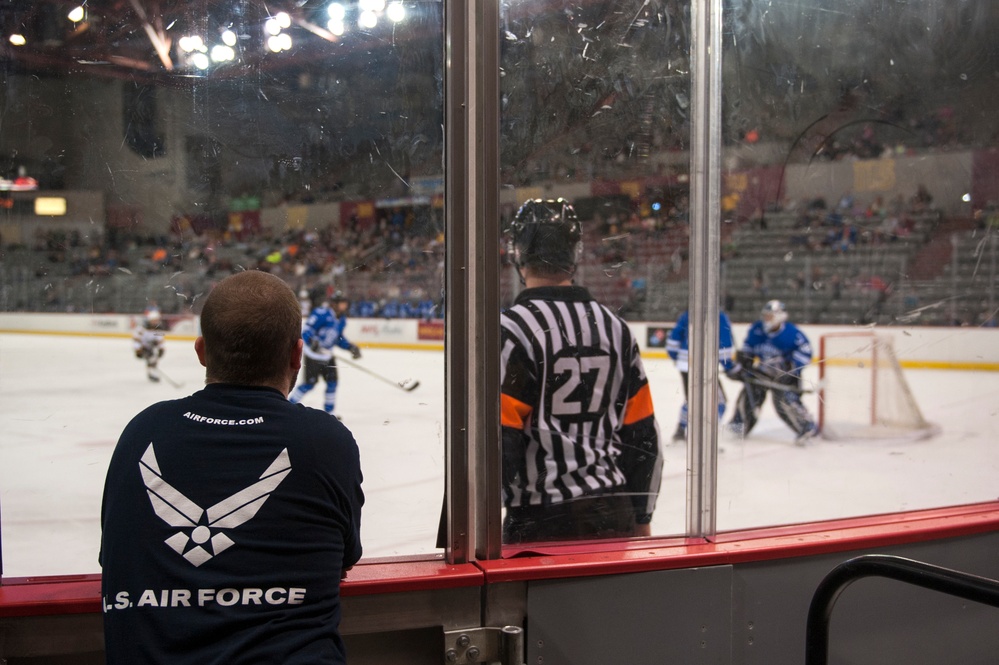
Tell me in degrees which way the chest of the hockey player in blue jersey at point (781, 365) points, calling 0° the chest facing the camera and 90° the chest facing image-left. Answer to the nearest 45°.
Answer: approximately 45°

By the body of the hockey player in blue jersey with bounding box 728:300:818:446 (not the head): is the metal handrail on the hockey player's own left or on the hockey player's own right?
on the hockey player's own left

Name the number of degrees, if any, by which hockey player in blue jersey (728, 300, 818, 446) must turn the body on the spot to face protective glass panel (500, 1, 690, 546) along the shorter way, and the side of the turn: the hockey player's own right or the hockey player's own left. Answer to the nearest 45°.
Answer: approximately 45° to the hockey player's own left

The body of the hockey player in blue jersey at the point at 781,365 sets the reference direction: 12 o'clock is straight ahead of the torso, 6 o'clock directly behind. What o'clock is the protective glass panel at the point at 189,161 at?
The protective glass panel is roughly at 11 o'clock from the hockey player in blue jersey.

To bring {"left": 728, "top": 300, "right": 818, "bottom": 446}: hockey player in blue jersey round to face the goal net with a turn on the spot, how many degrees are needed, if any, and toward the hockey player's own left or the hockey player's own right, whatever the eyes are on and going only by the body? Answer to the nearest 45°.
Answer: approximately 90° to the hockey player's own left

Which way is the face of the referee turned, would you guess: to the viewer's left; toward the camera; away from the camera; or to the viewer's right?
away from the camera

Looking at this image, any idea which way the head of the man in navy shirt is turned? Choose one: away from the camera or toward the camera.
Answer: away from the camera
